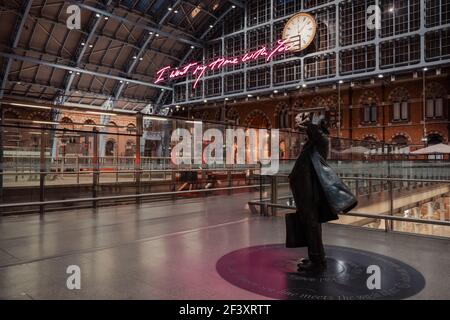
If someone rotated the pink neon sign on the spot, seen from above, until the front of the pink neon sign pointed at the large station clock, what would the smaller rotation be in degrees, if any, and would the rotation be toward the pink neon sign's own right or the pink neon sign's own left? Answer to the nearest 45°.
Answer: approximately 90° to the pink neon sign's own left

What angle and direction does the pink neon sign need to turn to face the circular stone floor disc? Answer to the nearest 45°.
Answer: approximately 45° to its left

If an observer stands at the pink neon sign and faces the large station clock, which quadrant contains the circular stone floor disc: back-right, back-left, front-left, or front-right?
front-right

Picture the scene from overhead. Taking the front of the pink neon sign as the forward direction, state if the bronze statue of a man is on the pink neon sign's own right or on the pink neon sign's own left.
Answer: on the pink neon sign's own left

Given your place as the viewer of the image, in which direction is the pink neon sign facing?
facing the viewer and to the left of the viewer

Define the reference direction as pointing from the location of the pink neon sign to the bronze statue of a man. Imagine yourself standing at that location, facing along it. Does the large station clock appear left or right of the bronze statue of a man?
left
